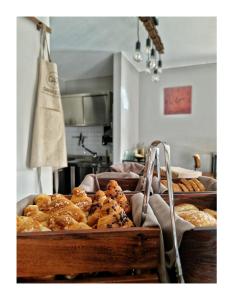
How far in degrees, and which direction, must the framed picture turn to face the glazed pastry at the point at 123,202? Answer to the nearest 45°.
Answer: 0° — it already faces it

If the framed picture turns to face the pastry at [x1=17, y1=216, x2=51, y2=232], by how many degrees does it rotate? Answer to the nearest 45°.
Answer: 0° — it already faces it

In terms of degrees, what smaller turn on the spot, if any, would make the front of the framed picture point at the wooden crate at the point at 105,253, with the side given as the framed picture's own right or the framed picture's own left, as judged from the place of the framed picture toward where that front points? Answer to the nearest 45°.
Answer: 0° — it already faces it

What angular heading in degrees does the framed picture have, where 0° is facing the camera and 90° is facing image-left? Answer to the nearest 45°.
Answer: approximately 0°

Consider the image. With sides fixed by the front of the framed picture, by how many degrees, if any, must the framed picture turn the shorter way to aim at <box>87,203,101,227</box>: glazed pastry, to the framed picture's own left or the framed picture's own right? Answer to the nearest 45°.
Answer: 0° — it already faces it

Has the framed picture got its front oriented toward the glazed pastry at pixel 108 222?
yes

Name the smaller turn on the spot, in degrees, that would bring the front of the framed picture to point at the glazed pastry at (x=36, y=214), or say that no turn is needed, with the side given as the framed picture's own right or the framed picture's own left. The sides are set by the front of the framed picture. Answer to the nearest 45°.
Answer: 0° — it already faces it

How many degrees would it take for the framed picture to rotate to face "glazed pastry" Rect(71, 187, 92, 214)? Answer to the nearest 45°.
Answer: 0° — it already faces it

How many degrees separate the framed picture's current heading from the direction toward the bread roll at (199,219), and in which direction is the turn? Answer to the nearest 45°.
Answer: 0° — it already faces it

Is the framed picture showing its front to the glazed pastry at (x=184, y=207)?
yes

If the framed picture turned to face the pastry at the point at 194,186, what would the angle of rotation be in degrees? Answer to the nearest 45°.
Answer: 0° — it already faces it

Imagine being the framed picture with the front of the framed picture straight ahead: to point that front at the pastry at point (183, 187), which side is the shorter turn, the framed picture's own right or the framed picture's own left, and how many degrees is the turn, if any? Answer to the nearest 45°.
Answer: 0° — it already faces it
